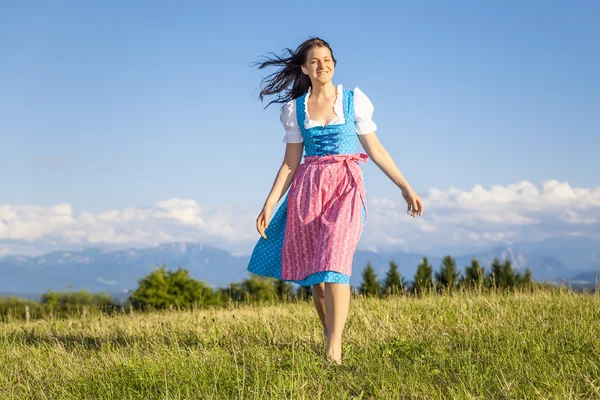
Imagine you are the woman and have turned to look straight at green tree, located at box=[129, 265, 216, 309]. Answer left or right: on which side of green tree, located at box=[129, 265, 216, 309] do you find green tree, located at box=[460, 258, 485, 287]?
right

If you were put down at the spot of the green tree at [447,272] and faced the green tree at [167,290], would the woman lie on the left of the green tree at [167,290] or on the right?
left

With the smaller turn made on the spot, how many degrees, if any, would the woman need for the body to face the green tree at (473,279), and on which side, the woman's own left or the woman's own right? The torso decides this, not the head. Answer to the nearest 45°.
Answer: approximately 180°

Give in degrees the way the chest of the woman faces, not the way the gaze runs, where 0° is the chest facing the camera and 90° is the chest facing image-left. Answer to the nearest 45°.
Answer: approximately 0°

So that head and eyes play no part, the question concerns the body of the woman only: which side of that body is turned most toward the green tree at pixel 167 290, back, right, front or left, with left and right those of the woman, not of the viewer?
back

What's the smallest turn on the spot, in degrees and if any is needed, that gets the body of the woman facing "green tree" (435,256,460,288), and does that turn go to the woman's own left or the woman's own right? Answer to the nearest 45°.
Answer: approximately 180°
